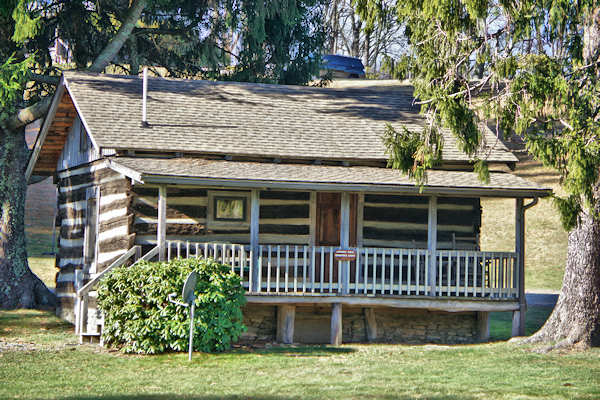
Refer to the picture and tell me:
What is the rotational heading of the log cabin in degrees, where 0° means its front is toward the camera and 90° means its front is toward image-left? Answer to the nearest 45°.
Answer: approximately 0°

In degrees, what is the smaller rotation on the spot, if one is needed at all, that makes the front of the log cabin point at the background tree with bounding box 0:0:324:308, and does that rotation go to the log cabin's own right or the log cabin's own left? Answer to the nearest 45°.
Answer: approximately 135° to the log cabin's own right

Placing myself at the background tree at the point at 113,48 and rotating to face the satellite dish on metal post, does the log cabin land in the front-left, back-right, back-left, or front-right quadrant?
front-left

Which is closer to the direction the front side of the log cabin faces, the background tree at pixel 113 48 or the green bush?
the green bush

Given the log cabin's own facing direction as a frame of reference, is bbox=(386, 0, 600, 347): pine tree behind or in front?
in front

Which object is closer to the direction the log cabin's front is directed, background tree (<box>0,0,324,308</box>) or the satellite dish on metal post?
the satellite dish on metal post

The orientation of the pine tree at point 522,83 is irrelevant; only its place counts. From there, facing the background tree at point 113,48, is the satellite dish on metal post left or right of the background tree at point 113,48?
left

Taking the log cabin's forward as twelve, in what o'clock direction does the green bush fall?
The green bush is roughly at 1 o'clock from the log cabin.

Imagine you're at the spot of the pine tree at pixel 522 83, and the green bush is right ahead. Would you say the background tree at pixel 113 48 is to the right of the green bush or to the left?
right

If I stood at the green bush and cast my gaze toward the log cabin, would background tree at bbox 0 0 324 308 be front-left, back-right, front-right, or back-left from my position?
front-left
